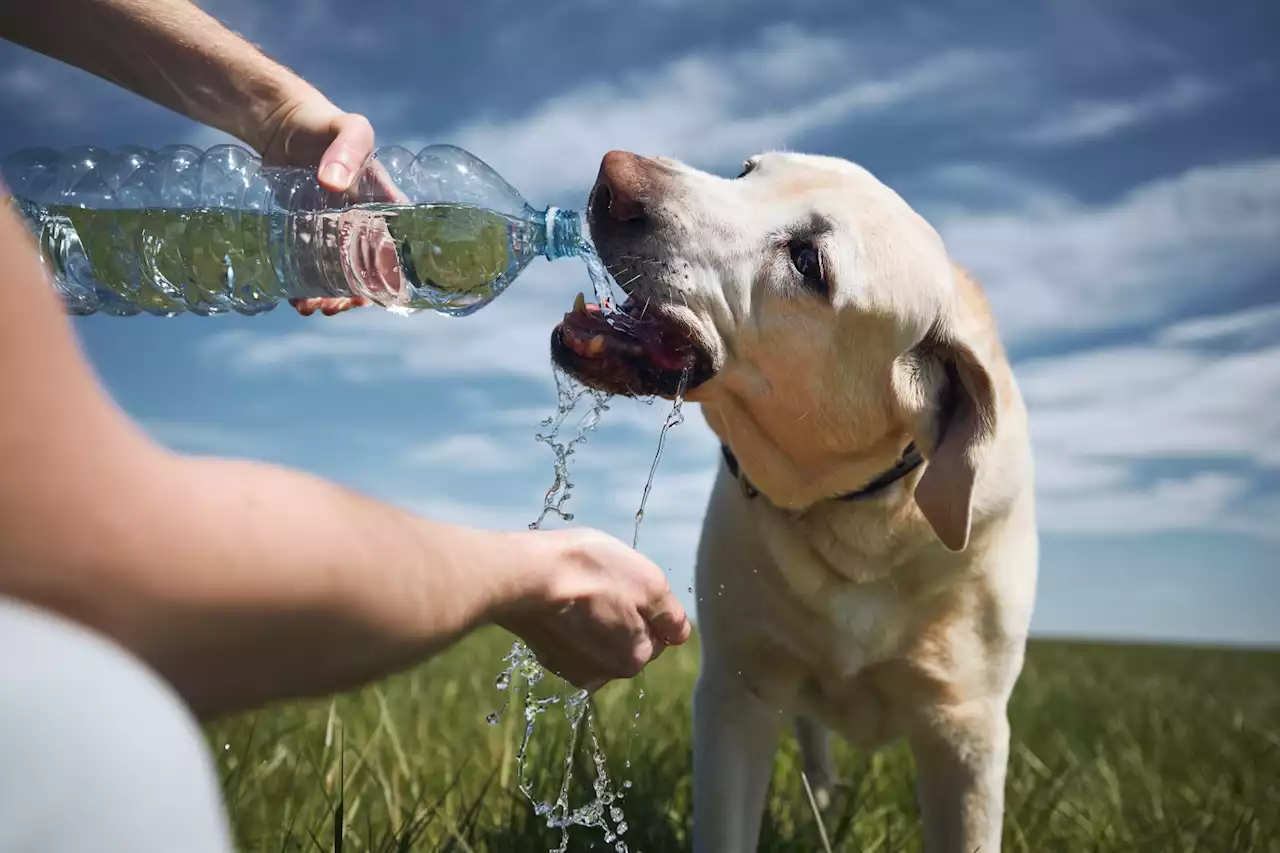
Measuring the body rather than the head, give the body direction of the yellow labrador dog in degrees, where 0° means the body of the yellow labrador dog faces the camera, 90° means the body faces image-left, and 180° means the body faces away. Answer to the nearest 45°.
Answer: approximately 0°
